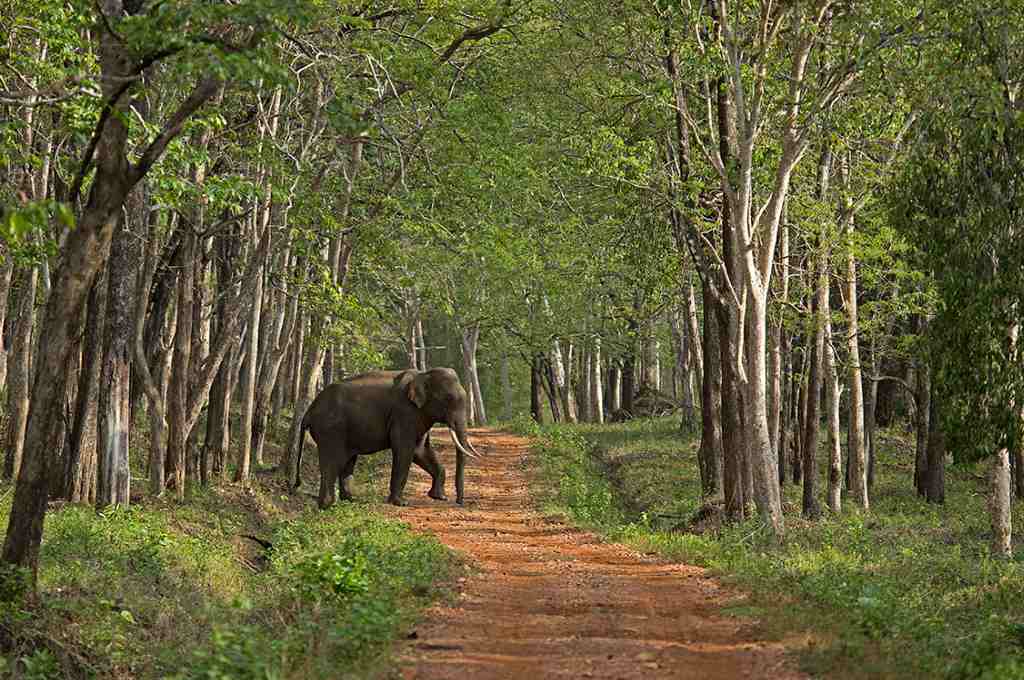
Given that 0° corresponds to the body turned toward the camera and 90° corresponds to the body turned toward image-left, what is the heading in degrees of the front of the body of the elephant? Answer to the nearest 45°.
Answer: approximately 270°

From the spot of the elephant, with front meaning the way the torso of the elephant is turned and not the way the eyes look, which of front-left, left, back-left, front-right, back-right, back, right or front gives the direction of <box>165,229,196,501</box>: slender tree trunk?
back-right

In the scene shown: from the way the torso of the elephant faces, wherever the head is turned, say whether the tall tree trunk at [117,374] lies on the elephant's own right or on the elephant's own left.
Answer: on the elephant's own right

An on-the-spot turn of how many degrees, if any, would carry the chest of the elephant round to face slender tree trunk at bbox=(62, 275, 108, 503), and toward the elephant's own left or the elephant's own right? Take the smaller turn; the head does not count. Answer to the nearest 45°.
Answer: approximately 135° to the elephant's own right
